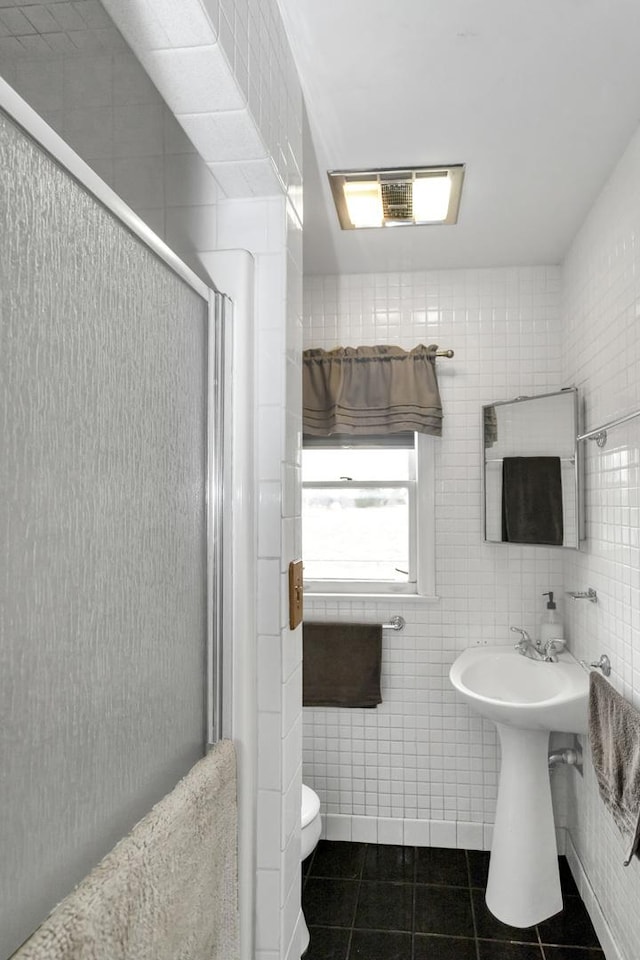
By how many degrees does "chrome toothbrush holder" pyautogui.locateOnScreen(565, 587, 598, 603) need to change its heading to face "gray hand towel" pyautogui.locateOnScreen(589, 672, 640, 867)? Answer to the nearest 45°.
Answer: approximately 90° to its left

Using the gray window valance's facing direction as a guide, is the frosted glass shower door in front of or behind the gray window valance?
in front

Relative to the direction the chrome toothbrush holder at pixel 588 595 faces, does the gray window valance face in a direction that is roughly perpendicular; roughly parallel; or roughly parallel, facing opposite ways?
roughly perpendicular

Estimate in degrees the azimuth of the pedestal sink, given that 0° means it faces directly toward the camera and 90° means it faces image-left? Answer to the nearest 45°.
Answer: approximately 45°

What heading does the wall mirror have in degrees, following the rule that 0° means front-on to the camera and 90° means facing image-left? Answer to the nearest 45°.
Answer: approximately 45°

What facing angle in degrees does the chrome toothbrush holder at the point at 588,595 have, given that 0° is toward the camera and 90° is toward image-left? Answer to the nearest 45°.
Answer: approximately 90°
